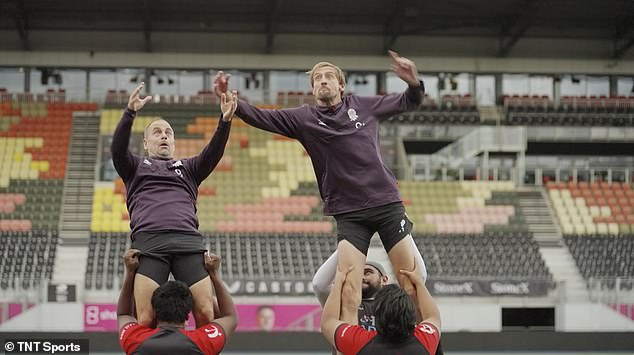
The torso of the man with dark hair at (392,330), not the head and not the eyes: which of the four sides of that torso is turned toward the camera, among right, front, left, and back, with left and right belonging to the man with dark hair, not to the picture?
back

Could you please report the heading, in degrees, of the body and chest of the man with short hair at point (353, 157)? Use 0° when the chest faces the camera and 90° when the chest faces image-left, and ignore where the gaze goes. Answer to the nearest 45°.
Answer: approximately 0°

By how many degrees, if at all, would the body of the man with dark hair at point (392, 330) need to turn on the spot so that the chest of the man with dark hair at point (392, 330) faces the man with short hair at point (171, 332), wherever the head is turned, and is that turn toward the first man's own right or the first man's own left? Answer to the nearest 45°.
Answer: approximately 90° to the first man's own left

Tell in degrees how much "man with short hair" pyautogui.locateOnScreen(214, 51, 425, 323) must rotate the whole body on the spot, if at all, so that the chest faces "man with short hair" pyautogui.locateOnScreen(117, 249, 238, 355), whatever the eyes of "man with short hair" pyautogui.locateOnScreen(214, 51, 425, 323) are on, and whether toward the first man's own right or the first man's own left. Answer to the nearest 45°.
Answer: approximately 45° to the first man's own right

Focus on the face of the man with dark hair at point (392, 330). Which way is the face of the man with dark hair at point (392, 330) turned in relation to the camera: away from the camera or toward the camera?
away from the camera

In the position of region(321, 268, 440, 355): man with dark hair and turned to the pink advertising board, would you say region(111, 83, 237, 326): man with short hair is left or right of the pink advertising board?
left

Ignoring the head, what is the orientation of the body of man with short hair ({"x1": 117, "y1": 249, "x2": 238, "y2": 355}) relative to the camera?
away from the camera

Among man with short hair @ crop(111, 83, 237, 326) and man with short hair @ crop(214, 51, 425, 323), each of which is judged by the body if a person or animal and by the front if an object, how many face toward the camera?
2

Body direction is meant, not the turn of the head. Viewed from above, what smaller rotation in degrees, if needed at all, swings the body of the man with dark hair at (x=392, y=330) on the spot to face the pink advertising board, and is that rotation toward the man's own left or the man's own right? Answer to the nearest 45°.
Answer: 0° — they already face it

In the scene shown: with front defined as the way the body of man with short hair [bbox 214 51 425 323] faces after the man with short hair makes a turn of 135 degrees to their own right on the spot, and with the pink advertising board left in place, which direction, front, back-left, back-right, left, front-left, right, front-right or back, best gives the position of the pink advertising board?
front-right
